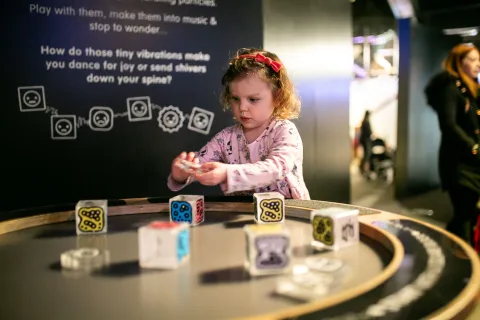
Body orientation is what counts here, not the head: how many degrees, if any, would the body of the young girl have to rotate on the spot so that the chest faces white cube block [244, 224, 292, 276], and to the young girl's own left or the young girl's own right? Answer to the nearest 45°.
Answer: approximately 45° to the young girl's own left

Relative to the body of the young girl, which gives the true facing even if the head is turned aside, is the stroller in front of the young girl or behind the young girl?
behind

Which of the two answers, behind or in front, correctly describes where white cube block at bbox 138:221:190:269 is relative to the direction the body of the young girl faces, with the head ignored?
in front

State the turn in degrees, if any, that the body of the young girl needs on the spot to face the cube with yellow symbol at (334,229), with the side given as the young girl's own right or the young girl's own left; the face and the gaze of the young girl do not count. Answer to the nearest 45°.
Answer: approximately 45° to the young girl's own left

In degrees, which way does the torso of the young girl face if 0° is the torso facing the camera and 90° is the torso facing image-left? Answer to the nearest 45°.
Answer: approximately 45°
